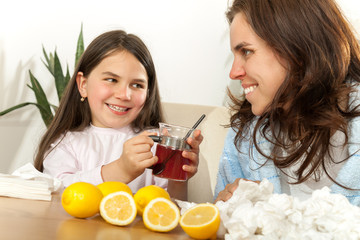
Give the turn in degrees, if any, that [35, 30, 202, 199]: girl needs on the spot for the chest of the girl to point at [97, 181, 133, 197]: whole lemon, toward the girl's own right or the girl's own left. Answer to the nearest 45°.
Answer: approximately 45° to the girl's own right

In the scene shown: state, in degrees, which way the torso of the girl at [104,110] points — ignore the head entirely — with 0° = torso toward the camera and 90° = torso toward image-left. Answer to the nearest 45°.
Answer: approximately 315°
